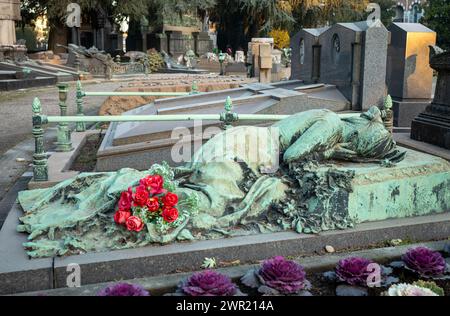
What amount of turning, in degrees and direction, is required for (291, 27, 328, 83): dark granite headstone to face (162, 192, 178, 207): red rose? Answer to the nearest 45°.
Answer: approximately 45° to its left

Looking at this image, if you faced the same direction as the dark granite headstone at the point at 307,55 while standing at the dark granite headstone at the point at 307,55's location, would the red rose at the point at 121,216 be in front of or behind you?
in front

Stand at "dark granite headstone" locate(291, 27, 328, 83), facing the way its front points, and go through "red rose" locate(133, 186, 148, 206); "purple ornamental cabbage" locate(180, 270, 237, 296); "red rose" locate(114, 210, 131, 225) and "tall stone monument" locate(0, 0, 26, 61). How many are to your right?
1

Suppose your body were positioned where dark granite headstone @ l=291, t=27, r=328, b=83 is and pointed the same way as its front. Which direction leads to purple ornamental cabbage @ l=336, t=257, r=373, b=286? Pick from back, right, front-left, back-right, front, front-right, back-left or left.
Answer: front-left

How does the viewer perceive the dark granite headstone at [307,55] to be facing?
facing the viewer and to the left of the viewer

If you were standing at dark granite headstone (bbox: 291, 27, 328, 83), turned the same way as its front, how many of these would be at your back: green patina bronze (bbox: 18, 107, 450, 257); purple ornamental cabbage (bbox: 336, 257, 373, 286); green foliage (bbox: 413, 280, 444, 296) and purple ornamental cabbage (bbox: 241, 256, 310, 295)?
0

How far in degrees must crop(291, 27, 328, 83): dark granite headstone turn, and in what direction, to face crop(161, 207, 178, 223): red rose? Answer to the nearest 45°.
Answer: approximately 45° to its left

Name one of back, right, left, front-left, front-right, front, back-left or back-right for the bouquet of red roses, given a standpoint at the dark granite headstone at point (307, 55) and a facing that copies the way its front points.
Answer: front-left

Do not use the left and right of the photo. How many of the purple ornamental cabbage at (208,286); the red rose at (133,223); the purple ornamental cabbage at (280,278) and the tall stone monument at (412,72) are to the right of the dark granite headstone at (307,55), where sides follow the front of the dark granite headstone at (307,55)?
0

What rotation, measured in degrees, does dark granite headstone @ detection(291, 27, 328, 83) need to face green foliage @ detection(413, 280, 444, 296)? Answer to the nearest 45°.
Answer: approximately 45° to its left

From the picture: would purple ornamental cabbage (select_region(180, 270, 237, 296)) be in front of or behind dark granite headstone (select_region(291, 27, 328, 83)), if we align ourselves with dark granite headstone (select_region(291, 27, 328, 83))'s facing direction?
in front

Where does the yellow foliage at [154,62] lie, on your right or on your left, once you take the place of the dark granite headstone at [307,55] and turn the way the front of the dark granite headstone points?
on your right

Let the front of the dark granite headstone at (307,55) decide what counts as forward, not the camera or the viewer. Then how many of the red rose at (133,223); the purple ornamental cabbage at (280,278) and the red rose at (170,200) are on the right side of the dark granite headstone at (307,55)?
0

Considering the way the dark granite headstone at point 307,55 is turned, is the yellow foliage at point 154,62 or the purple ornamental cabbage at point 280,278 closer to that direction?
the purple ornamental cabbage

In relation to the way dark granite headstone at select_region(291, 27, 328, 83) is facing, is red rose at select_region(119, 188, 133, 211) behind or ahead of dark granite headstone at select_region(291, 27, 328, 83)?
ahead

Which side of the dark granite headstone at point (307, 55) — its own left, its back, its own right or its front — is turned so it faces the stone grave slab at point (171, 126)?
front
